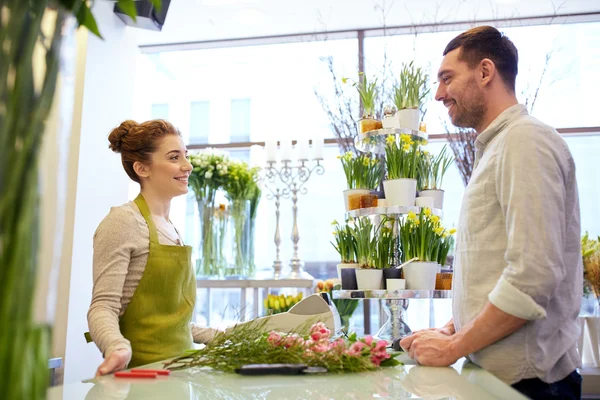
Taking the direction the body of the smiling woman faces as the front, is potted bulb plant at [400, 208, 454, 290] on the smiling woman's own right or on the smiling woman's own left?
on the smiling woman's own left

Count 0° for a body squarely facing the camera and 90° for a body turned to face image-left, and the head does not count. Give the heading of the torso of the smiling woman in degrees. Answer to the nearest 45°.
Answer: approximately 315°

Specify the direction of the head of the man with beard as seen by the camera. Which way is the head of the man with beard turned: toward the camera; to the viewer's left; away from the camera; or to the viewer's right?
to the viewer's left

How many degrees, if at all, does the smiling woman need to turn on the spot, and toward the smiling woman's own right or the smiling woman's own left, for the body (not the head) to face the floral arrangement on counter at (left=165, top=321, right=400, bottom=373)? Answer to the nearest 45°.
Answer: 0° — they already face it

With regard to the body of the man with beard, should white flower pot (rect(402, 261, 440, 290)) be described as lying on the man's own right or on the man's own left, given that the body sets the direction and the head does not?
on the man's own right

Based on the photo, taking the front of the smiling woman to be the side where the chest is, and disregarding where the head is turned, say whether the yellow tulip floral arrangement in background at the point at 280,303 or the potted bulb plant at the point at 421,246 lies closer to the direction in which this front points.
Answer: the potted bulb plant

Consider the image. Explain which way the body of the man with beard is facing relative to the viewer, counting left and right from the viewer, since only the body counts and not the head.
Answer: facing to the left of the viewer

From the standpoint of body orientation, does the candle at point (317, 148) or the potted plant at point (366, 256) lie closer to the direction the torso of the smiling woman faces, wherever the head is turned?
the potted plant

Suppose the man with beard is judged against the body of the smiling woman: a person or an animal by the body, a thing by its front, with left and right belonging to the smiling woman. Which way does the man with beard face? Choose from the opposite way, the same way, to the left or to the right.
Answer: the opposite way

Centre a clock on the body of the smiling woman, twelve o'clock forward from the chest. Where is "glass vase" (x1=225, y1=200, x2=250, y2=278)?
The glass vase is roughly at 8 o'clock from the smiling woman.

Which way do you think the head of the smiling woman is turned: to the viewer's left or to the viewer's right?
to the viewer's right

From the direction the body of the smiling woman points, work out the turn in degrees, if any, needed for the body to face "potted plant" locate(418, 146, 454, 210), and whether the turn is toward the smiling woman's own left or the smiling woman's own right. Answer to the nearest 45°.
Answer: approximately 45° to the smiling woman's own left

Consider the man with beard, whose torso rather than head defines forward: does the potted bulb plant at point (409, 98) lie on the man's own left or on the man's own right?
on the man's own right
